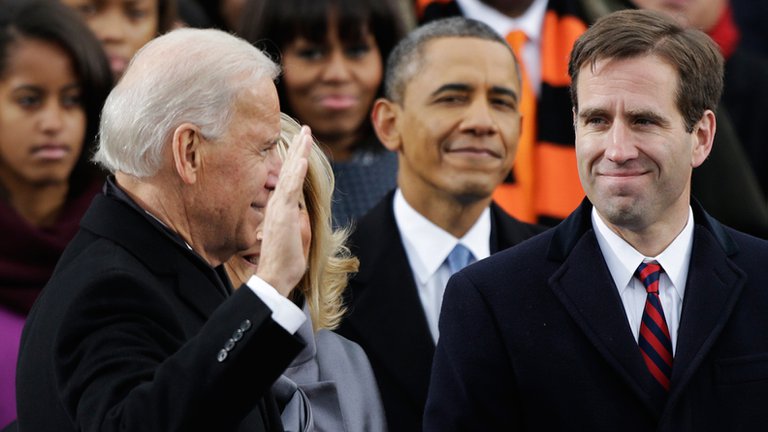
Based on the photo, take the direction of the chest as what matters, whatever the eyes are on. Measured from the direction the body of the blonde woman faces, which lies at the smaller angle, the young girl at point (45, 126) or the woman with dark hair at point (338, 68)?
the young girl

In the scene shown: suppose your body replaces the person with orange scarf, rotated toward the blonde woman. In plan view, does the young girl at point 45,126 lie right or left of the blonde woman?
right

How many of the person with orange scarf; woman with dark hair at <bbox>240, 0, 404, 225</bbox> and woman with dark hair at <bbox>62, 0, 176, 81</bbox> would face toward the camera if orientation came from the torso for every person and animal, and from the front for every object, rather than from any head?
3

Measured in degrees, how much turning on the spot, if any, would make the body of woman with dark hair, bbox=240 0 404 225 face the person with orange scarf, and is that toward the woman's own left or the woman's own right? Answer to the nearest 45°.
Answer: approximately 90° to the woman's own left

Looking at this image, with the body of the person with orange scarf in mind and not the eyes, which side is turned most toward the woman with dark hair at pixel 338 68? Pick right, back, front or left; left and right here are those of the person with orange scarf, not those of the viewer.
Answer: right

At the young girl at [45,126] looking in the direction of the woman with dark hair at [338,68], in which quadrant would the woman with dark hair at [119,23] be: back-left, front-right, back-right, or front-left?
front-left

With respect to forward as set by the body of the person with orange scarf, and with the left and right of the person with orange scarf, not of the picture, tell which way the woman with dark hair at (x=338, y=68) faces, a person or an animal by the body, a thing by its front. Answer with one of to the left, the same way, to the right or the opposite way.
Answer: the same way

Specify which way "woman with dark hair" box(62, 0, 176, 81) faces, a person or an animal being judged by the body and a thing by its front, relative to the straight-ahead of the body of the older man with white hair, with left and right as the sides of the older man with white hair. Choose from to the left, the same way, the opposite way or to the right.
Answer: to the right

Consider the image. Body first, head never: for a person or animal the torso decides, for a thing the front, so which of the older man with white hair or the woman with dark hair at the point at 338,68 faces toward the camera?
the woman with dark hair

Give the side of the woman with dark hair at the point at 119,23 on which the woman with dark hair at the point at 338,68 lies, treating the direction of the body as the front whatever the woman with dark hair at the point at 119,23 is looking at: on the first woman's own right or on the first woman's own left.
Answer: on the first woman's own left

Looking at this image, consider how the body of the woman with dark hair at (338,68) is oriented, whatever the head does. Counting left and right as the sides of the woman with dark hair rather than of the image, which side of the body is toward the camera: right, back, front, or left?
front

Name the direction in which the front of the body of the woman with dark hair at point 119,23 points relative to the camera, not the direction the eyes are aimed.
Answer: toward the camera

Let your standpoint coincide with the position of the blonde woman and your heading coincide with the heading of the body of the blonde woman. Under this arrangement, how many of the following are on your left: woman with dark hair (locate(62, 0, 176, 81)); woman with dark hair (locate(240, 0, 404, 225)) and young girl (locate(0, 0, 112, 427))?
0

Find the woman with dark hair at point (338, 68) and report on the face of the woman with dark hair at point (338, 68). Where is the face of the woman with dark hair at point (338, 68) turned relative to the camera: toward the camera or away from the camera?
toward the camera

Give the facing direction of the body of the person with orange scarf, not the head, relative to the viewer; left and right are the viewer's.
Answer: facing the viewer
